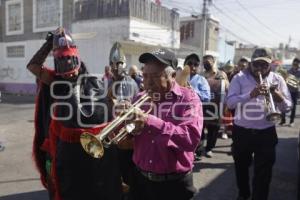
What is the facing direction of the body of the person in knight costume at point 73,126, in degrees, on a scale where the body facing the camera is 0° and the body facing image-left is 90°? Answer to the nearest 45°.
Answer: approximately 315°

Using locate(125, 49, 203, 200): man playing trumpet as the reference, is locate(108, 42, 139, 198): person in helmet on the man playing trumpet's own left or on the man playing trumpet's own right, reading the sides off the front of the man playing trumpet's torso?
on the man playing trumpet's own right

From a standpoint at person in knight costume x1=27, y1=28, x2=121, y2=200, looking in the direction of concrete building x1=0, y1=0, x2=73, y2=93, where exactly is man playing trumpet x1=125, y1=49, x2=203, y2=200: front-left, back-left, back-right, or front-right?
back-right

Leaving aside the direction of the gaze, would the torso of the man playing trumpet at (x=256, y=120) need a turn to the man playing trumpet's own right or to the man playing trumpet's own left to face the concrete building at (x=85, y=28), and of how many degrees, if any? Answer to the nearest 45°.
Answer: approximately 135° to the man playing trumpet's own right

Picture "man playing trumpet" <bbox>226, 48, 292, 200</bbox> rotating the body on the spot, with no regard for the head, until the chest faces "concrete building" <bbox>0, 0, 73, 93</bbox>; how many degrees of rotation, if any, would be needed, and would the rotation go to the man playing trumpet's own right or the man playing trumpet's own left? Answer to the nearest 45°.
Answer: approximately 135° to the man playing trumpet's own right

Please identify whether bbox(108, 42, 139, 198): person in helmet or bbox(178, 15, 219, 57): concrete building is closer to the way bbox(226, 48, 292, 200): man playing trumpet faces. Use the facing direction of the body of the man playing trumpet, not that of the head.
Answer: the person in helmet

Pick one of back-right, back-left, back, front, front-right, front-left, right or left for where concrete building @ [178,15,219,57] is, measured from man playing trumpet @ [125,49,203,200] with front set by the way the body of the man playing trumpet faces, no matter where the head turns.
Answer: back-right
